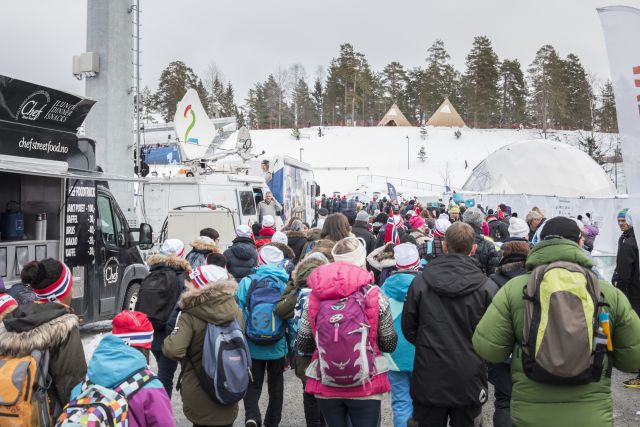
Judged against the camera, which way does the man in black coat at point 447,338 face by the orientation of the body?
away from the camera

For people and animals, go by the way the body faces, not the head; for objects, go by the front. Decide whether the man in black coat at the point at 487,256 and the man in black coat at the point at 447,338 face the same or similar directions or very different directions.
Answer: same or similar directions

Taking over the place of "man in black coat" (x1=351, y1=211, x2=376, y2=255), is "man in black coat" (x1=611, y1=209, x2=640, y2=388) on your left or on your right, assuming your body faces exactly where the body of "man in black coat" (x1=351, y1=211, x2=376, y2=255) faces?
on your right

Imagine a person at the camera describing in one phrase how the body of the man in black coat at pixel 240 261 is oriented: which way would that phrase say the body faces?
away from the camera

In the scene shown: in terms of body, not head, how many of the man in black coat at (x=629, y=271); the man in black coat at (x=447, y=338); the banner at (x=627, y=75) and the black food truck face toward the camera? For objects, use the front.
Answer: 1

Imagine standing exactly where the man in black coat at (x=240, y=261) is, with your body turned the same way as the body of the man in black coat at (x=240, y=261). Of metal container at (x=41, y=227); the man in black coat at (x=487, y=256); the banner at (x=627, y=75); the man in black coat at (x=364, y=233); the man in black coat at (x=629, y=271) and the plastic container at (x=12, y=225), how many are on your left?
2

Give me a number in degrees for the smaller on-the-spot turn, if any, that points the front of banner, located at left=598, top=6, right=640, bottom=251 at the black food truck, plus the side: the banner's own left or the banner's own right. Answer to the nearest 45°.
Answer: approximately 90° to the banner's own right

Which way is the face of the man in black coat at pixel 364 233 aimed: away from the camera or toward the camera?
away from the camera

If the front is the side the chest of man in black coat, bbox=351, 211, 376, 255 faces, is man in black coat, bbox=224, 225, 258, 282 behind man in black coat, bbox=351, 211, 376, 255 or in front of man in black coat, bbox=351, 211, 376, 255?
behind

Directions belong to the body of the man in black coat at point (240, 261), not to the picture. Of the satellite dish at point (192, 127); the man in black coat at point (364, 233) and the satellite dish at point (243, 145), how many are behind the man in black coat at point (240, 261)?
0

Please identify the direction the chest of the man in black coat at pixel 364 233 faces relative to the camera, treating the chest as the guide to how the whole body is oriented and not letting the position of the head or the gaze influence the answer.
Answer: away from the camera

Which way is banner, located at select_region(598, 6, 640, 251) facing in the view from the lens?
facing the viewer

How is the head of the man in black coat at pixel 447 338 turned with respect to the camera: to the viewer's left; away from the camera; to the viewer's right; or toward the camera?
away from the camera

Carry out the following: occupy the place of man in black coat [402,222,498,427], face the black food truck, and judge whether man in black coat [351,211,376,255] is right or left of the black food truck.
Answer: right

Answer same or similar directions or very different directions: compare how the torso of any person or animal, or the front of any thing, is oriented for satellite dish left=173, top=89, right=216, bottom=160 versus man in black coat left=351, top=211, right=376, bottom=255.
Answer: very different directions

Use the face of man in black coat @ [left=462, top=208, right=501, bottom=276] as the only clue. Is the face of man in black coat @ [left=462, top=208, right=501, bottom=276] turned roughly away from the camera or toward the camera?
away from the camera
